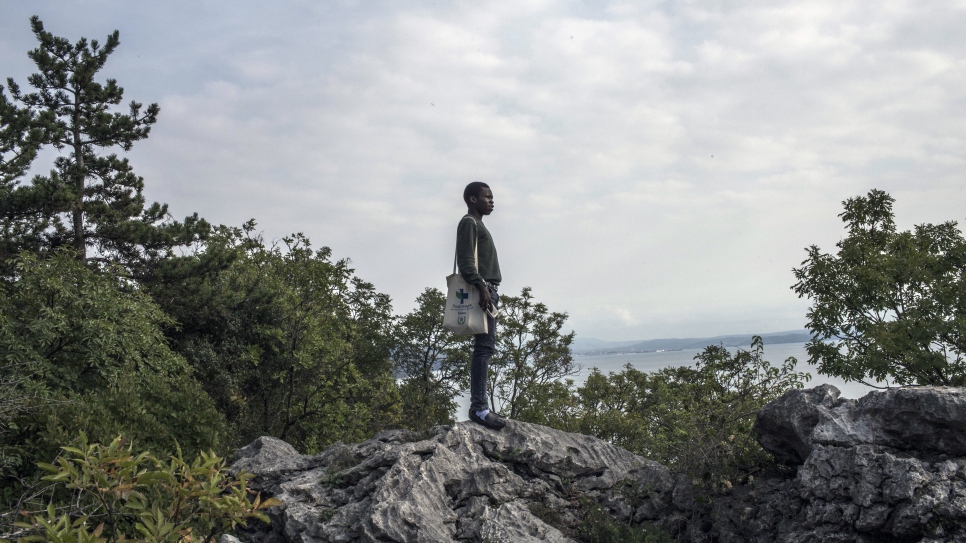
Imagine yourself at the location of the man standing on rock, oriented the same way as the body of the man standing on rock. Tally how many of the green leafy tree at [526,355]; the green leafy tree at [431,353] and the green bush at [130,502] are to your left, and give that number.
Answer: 2

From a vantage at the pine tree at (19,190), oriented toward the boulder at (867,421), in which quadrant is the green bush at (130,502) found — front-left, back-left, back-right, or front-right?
front-right

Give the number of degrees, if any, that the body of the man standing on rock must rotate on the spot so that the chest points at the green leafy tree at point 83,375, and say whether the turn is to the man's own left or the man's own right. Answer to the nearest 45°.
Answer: approximately 180°

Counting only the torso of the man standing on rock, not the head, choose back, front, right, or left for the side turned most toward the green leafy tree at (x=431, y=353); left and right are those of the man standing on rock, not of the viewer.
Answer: left

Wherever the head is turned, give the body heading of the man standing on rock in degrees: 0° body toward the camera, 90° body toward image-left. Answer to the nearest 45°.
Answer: approximately 270°

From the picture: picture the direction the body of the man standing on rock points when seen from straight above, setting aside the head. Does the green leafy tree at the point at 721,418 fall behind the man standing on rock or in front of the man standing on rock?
in front

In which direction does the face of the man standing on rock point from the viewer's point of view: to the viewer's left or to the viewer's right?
to the viewer's right

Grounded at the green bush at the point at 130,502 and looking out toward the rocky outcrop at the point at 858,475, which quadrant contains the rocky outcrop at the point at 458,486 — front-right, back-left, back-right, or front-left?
front-left
